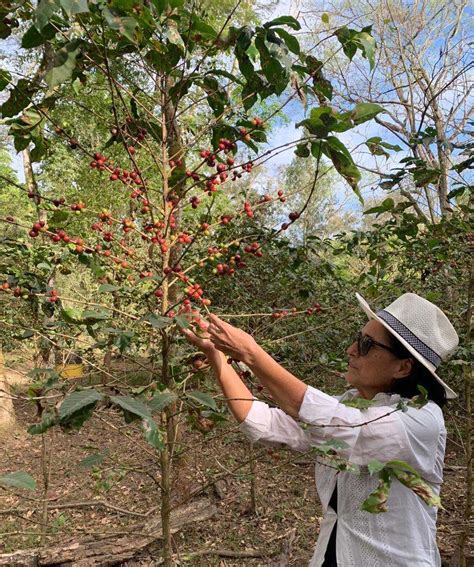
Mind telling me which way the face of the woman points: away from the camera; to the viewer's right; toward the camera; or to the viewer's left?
to the viewer's left

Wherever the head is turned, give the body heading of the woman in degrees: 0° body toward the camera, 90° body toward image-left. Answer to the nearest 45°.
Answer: approximately 90°
